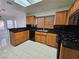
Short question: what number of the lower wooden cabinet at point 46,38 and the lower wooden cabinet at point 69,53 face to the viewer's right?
0

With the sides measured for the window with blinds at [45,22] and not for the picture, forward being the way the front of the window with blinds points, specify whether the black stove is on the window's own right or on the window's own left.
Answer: on the window's own left

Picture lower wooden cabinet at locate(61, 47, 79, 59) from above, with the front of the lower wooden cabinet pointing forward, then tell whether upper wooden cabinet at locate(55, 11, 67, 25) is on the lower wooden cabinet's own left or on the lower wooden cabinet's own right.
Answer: on the lower wooden cabinet's own right

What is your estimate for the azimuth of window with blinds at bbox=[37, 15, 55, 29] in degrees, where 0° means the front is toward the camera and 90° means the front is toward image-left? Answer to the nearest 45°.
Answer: approximately 45°

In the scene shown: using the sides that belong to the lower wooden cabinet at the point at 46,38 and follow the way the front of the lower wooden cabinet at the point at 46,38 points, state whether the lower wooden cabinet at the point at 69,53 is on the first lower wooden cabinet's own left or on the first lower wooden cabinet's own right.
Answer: on the first lower wooden cabinet's own left

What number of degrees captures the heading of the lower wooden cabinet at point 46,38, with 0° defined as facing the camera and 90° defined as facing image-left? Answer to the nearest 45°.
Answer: approximately 45°

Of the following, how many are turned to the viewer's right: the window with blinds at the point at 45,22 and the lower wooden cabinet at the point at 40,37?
0

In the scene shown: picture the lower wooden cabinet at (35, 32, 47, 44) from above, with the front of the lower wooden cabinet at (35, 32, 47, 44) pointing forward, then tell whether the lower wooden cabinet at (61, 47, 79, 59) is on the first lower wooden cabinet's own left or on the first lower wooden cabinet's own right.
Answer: on the first lower wooden cabinet's own left

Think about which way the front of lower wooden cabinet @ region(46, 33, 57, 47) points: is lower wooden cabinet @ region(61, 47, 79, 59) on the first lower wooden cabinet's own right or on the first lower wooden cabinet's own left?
on the first lower wooden cabinet's own left

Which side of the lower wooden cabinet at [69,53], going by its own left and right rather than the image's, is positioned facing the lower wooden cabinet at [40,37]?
right

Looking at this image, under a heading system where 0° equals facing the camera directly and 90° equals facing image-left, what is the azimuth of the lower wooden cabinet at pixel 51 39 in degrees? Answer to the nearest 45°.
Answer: approximately 45°

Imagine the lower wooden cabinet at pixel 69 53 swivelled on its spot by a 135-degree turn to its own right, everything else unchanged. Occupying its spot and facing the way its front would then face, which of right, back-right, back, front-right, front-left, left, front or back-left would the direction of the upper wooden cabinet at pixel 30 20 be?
front-left
